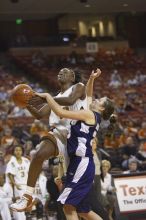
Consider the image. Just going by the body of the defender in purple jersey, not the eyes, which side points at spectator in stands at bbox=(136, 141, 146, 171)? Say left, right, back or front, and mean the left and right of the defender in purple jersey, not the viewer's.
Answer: right

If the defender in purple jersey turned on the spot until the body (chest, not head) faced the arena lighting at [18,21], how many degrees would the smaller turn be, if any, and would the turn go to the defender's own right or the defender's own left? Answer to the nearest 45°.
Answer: approximately 90° to the defender's own right

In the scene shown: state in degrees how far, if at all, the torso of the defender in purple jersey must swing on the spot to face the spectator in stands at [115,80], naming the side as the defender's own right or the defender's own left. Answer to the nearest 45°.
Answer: approximately 90° to the defender's own right

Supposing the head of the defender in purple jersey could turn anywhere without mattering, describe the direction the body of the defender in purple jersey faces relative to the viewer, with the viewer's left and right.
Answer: facing to the left of the viewer

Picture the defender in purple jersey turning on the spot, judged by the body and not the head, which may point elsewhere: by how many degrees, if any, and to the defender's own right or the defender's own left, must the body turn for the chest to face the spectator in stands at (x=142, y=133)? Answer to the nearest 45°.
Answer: approximately 90° to the defender's own right

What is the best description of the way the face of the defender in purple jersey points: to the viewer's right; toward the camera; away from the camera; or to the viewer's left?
to the viewer's left

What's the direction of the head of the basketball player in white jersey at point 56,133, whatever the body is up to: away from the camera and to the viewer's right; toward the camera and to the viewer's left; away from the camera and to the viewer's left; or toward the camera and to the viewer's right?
toward the camera and to the viewer's left

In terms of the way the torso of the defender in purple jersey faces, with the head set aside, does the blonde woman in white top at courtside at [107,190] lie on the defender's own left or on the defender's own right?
on the defender's own right
